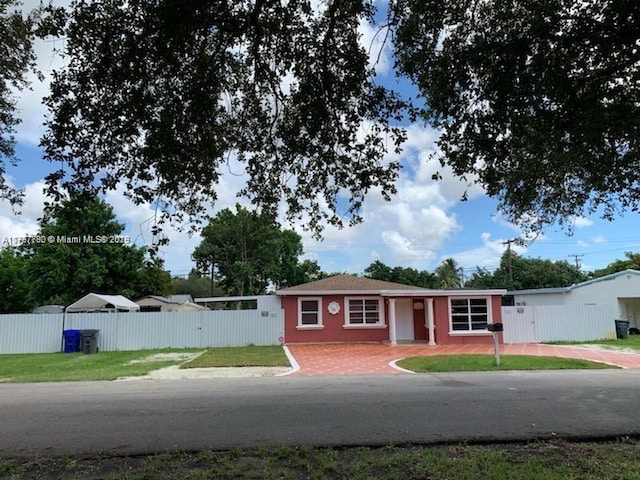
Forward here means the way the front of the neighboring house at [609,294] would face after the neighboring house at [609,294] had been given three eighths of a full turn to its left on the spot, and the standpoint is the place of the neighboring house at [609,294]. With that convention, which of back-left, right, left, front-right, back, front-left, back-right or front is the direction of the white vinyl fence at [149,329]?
back

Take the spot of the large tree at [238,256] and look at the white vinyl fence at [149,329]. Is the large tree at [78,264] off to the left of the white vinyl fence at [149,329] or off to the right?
right

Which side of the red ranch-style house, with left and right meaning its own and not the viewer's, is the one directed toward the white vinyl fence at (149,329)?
right

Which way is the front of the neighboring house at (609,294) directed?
toward the camera

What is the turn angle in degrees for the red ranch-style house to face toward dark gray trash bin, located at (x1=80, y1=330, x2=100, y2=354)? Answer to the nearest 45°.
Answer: approximately 90° to its right

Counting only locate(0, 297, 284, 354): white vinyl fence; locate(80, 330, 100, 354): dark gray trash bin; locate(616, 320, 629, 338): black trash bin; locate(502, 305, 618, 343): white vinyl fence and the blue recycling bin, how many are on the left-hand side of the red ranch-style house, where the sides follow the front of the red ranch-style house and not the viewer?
2

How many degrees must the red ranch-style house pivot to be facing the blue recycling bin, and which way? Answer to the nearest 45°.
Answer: approximately 90° to its right

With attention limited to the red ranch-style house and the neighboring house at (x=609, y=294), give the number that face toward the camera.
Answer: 2

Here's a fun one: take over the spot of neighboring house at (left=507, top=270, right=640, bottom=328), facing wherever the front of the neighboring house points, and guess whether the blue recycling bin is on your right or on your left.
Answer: on your right

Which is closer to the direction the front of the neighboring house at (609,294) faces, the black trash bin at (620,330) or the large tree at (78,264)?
the black trash bin
